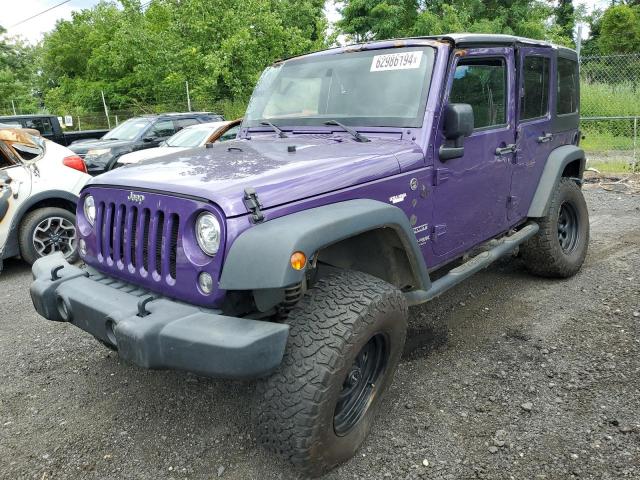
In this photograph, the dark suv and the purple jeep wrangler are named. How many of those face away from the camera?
0

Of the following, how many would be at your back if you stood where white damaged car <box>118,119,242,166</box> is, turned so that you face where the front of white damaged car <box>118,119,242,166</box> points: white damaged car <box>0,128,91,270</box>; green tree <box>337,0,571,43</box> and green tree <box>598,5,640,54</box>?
2

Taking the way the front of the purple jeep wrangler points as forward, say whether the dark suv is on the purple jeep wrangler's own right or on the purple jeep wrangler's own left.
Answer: on the purple jeep wrangler's own right

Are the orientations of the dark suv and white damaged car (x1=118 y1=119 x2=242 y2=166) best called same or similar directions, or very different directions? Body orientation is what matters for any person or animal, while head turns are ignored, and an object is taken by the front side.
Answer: same or similar directions

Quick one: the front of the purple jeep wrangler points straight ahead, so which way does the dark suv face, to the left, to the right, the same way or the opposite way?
the same way

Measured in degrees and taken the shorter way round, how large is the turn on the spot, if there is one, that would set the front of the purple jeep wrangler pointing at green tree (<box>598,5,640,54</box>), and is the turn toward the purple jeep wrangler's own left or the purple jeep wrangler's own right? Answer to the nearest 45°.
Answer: approximately 180°

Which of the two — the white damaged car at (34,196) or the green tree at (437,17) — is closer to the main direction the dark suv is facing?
the white damaged car

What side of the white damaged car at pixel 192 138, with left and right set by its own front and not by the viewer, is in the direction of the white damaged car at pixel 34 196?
front

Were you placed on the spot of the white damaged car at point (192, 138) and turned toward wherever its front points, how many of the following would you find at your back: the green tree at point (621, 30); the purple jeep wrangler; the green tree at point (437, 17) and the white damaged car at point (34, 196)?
2

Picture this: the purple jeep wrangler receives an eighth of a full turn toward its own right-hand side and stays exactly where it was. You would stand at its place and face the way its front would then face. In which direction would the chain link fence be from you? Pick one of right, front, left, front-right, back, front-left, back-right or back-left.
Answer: back-right

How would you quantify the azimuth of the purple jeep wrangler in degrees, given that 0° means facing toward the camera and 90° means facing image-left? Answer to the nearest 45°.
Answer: approximately 45°

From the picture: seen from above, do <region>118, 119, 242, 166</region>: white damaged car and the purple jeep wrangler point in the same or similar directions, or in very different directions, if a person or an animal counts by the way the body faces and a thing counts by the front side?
same or similar directions

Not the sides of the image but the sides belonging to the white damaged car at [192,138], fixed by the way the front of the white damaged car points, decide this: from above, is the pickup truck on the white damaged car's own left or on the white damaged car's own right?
on the white damaged car's own right

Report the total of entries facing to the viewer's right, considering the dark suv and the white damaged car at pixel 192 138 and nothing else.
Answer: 0

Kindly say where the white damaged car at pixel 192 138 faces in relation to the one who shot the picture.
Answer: facing the viewer and to the left of the viewer
